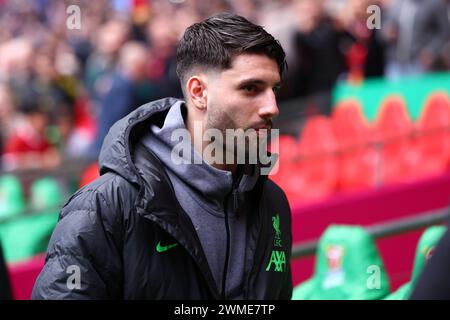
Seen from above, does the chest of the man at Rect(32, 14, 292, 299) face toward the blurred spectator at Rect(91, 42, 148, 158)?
no

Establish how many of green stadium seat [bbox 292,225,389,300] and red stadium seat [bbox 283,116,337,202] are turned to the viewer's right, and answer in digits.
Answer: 0

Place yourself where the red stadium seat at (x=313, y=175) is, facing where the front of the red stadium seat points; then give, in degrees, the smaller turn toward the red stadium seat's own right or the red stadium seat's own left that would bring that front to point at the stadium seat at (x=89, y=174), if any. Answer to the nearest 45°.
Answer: approximately 45° to the red stadium seat's own right

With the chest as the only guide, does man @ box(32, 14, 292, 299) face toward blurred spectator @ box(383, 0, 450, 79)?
no

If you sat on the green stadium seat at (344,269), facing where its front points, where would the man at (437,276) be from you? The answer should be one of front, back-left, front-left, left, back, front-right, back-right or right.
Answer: front-left

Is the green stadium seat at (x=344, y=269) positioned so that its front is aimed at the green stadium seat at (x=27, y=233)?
no

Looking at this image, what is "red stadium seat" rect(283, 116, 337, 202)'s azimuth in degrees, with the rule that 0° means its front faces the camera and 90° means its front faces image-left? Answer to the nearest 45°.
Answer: approximately 45°

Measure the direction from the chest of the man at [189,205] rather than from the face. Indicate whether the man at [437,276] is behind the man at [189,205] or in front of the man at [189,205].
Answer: in front

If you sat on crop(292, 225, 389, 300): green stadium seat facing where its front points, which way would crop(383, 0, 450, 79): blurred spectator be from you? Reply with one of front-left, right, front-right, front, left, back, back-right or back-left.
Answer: back-right

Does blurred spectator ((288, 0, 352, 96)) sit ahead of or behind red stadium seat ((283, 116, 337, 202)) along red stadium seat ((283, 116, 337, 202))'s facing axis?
behind

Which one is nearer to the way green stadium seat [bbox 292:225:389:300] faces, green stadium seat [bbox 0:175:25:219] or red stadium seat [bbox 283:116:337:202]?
the green stadium seat

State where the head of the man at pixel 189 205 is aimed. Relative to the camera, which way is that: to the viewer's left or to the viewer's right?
to the viewer's right

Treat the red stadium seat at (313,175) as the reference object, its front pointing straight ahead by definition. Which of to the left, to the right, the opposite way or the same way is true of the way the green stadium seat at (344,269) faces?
the same way

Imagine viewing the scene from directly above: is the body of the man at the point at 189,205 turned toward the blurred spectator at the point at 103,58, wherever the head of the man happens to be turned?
no

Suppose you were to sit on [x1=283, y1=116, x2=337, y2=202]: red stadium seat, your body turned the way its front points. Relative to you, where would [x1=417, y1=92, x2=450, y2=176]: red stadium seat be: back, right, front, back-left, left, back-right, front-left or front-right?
back-left

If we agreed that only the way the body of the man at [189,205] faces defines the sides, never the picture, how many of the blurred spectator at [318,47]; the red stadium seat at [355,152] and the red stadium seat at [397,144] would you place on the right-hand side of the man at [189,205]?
0

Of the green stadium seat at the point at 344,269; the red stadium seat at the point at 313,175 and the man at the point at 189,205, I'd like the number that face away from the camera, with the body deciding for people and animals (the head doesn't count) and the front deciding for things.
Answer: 0

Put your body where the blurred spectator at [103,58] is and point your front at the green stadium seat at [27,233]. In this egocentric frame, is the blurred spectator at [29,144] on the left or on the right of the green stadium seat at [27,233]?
right
